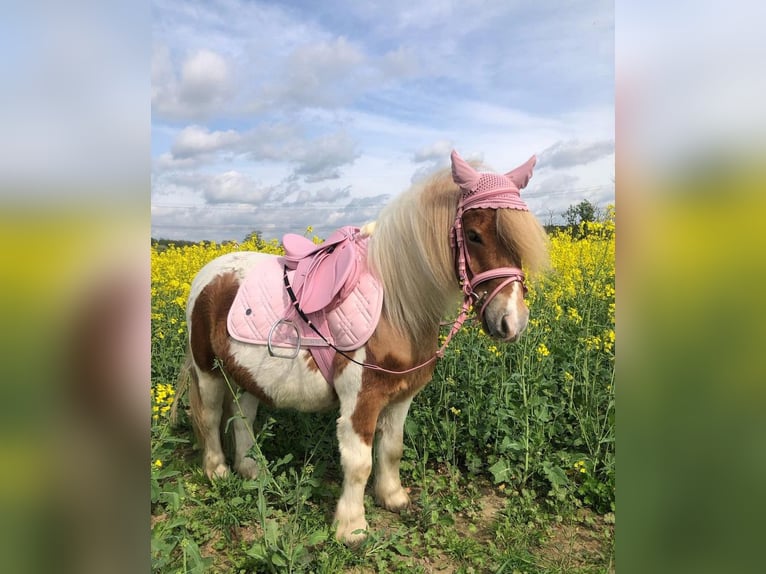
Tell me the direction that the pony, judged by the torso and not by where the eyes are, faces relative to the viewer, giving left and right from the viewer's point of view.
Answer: facing the viewer and to the right of the viewer
